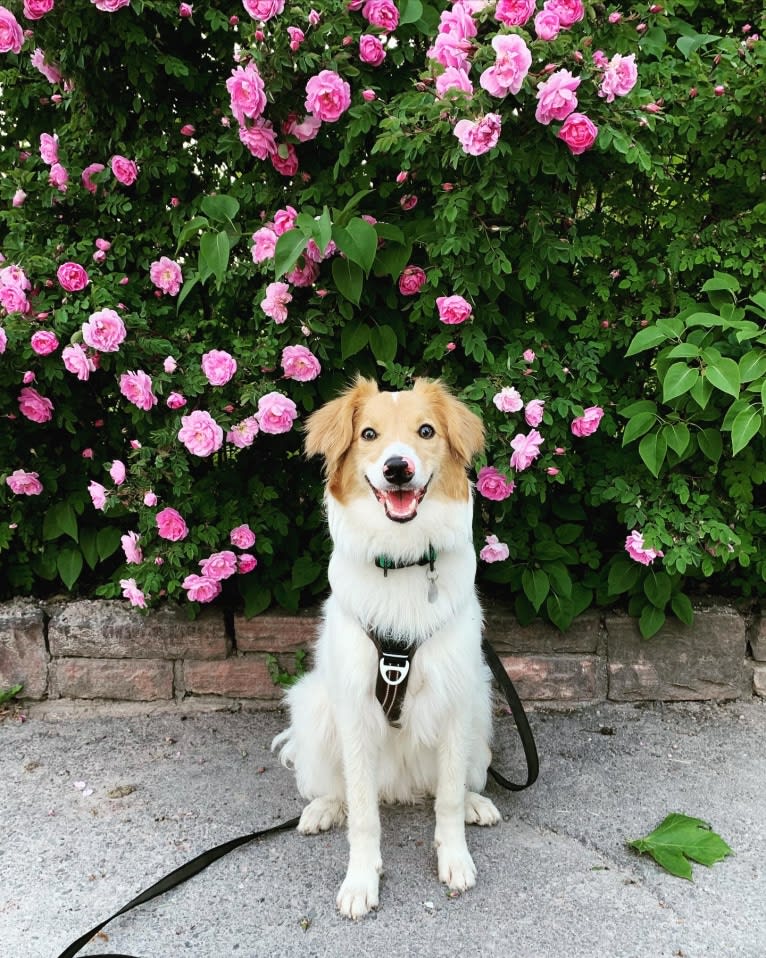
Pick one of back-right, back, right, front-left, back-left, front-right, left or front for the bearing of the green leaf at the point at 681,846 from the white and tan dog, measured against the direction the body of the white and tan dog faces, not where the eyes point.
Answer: left

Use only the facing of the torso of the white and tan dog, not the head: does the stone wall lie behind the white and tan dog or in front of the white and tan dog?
behind

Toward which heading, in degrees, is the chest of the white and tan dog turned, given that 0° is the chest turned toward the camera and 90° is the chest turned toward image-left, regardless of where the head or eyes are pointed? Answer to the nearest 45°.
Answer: approximately 0°
